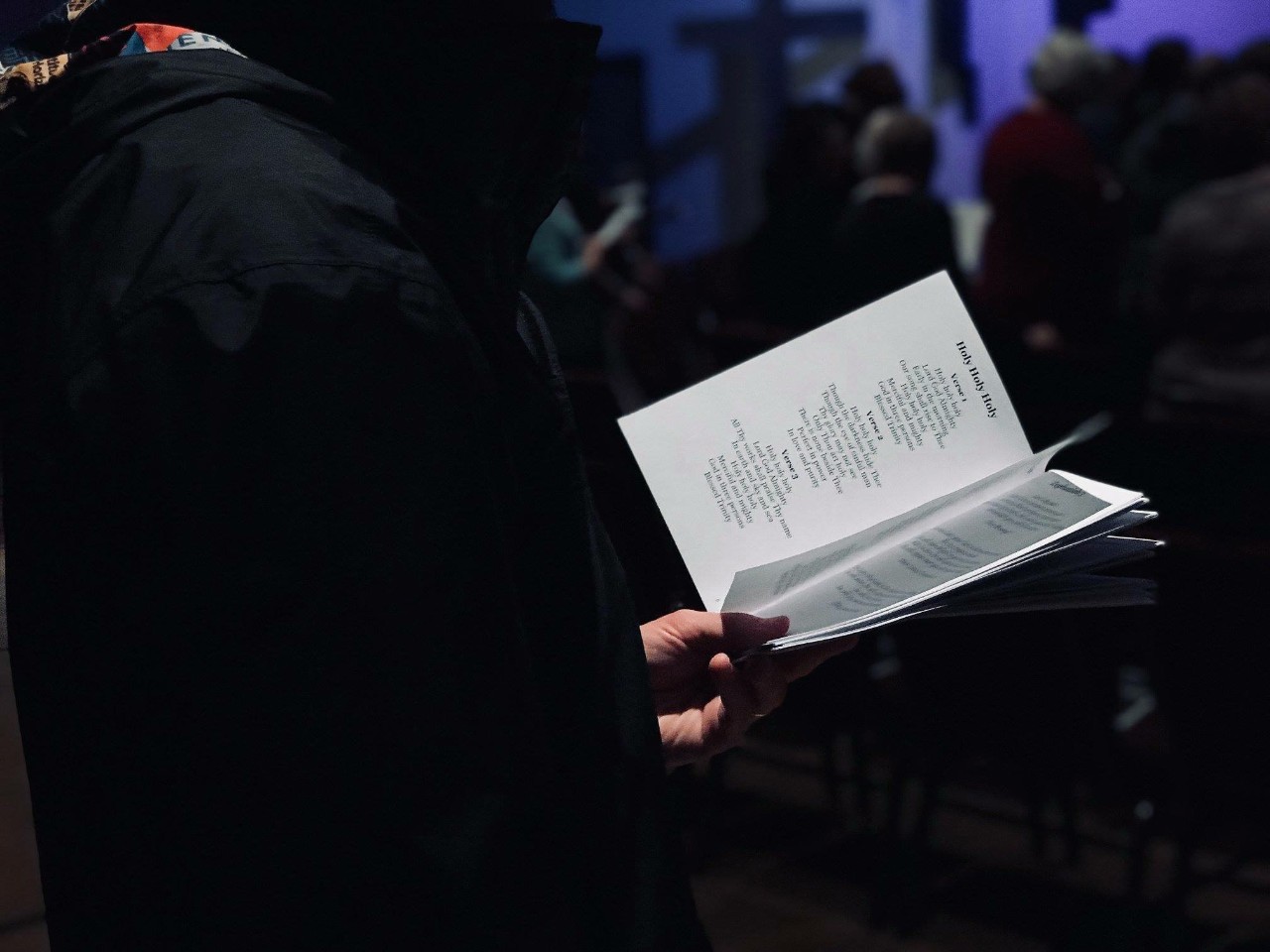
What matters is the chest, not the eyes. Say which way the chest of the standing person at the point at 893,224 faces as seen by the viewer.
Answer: away from the camera

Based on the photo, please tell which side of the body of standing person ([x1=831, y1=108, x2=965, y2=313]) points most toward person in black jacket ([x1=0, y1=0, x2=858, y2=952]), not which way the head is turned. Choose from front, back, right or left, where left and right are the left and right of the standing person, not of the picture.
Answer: back

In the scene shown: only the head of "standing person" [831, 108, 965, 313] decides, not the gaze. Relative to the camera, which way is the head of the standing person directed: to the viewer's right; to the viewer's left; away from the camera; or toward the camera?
away from the camera

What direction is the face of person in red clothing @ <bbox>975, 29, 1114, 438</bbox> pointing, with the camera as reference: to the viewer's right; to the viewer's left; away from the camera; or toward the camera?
away from the camera
